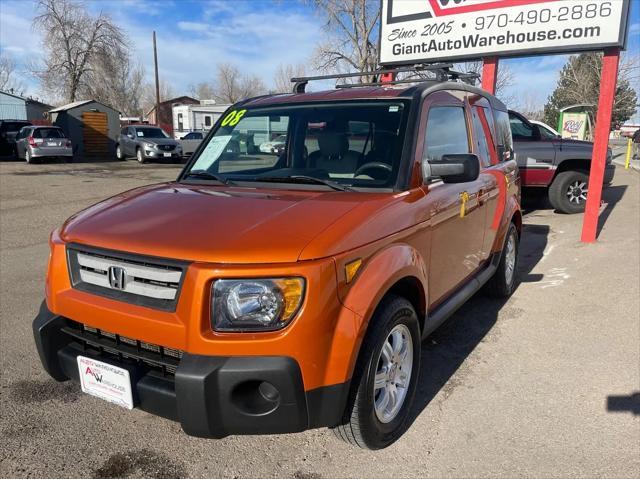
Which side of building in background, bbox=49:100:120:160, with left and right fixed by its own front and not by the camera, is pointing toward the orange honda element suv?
front

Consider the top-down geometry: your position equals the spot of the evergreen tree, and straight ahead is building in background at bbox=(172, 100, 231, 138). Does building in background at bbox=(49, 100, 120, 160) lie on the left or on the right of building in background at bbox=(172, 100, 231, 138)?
left

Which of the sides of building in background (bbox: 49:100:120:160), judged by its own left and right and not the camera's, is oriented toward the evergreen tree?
left

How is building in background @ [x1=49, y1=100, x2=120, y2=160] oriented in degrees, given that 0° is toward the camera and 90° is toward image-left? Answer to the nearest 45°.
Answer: approximately 0°

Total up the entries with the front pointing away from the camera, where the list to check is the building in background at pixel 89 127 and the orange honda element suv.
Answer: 0

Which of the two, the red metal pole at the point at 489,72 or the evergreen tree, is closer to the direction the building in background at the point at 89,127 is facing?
the red metal pole

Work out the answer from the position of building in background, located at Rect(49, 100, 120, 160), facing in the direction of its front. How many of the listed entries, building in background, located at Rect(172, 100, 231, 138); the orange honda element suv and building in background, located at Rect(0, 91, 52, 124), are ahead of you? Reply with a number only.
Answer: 1

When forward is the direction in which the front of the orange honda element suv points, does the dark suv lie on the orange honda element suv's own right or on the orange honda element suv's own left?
on the orange honda element suv's own right

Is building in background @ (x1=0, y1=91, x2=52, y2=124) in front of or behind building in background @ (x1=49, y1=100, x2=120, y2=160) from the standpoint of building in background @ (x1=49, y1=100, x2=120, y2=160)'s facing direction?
behind

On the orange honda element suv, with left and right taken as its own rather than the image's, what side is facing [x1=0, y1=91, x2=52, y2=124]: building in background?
right

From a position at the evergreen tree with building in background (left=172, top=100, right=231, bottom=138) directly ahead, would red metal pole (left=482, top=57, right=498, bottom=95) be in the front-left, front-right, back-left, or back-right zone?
front-left

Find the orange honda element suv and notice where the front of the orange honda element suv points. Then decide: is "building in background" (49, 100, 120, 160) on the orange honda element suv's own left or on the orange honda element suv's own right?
on the orange honda element suv's own right

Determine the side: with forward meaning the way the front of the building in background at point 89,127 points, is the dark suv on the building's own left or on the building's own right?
on the building's own right

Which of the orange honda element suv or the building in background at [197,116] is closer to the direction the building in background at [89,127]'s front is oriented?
the orange honda element suv

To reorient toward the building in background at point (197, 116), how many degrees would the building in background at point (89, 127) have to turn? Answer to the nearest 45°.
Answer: approximately 135° to its left

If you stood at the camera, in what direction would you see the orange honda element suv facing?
facing the viewer and to the left of the viewer

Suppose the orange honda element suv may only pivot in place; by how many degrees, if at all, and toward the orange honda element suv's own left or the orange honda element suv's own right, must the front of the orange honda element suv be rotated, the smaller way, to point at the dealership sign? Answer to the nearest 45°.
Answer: approximately 180°
